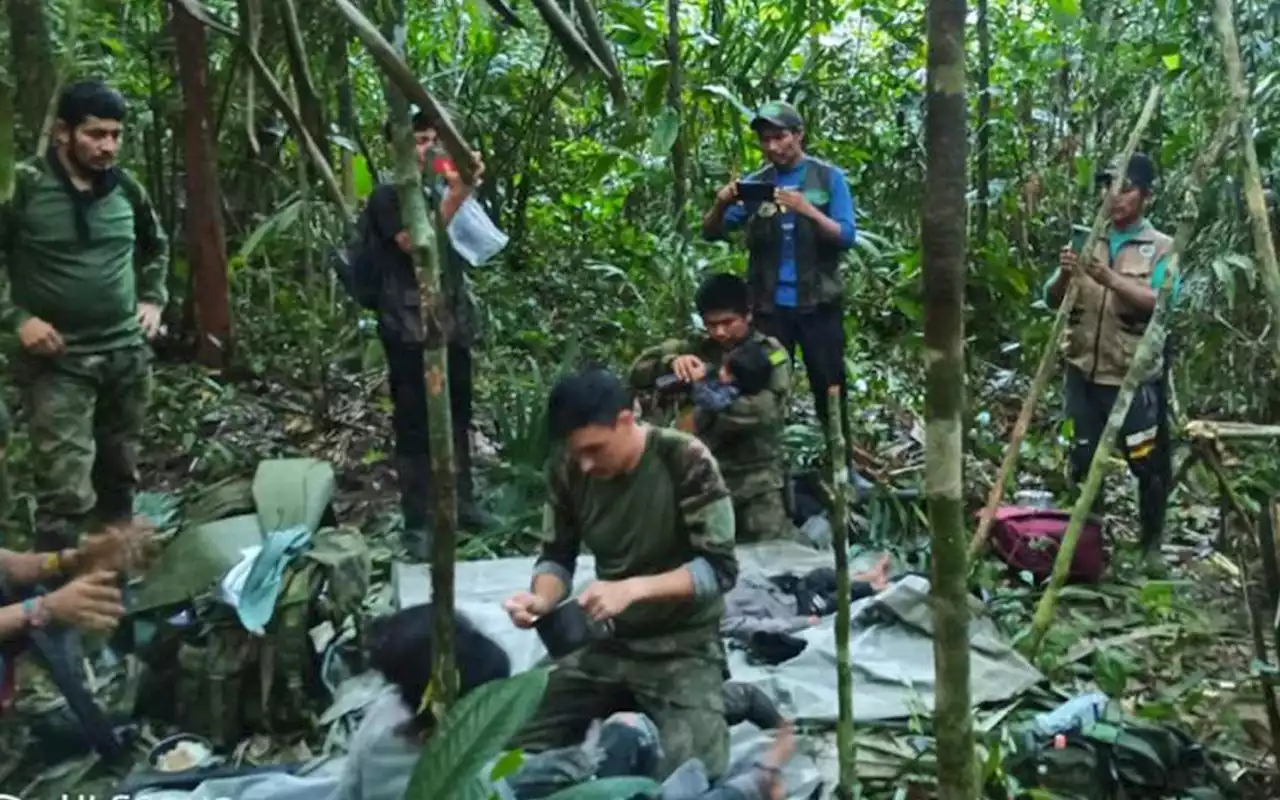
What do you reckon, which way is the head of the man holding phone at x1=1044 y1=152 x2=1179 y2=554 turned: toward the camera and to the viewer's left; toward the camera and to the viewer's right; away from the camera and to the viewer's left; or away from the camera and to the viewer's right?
toward the camera and to the viewer's left

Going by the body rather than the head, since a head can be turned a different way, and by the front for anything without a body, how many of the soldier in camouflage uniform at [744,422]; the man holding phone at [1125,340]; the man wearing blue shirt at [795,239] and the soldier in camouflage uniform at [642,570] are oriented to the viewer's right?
0

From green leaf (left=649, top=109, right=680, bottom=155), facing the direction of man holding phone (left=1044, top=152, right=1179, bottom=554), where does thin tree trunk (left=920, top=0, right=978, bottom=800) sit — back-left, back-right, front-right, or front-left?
front-right

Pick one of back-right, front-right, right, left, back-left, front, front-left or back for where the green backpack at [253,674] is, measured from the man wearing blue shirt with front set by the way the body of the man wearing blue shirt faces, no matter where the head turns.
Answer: front

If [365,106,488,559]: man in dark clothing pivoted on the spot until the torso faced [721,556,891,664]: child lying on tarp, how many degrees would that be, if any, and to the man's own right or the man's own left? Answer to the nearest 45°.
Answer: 0° — they already face them

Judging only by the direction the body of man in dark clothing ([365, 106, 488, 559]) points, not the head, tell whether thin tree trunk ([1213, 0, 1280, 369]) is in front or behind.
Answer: in front

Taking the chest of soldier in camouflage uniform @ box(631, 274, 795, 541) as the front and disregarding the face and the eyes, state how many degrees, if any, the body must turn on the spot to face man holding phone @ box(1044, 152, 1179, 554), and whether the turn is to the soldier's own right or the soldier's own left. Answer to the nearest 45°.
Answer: approximately 135° to the soldier's own left

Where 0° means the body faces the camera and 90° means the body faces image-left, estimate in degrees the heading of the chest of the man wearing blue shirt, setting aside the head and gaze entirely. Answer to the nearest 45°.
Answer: approximately 45°

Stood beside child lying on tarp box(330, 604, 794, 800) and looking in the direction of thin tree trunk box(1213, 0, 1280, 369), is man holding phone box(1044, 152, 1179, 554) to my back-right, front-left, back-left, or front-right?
front-left

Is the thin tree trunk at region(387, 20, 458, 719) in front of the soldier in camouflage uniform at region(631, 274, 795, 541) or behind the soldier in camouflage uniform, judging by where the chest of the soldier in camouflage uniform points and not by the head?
in front

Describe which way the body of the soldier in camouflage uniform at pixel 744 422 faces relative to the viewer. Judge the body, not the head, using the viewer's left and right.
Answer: facing the viewer and to the left of the viewer

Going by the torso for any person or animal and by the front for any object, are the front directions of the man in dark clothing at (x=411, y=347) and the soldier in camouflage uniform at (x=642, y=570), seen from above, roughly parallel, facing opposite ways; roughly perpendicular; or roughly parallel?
roughly perpendicular

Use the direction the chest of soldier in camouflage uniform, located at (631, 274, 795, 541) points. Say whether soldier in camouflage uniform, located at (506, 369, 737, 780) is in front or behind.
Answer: in front

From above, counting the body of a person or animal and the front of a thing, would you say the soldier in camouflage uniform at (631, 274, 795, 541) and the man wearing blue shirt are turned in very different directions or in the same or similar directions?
same or similar directions

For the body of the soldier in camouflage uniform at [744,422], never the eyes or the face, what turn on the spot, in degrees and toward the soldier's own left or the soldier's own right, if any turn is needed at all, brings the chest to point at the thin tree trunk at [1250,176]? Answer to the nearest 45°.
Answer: approximately 90° to the soldier's own left

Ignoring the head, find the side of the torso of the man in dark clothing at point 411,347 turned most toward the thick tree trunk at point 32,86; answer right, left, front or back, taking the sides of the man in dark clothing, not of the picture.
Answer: back
